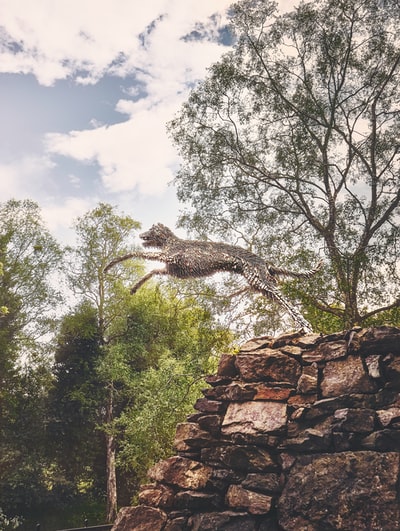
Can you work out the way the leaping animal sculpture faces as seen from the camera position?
facing to the left of the viewer

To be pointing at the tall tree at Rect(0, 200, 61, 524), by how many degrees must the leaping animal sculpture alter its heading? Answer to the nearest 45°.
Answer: approximately 45° to its right
